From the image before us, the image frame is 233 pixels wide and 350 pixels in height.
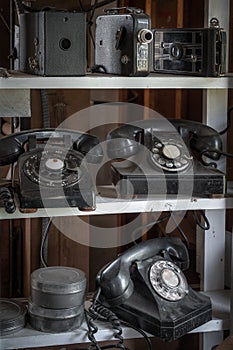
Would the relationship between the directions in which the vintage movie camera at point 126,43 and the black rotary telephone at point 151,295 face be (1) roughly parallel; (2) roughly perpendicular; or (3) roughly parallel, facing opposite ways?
roughly parallel

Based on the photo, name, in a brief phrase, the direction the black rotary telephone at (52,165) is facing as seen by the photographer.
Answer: facing the viewer

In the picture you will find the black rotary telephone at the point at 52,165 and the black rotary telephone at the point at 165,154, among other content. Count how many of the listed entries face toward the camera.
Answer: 2

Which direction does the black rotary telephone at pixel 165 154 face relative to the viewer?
toward the camera

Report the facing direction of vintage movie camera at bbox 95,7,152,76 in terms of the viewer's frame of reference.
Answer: facing the viewer and to the right of the viewer

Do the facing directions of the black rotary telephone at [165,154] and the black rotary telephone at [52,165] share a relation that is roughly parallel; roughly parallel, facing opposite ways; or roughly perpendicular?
roughly parallel
